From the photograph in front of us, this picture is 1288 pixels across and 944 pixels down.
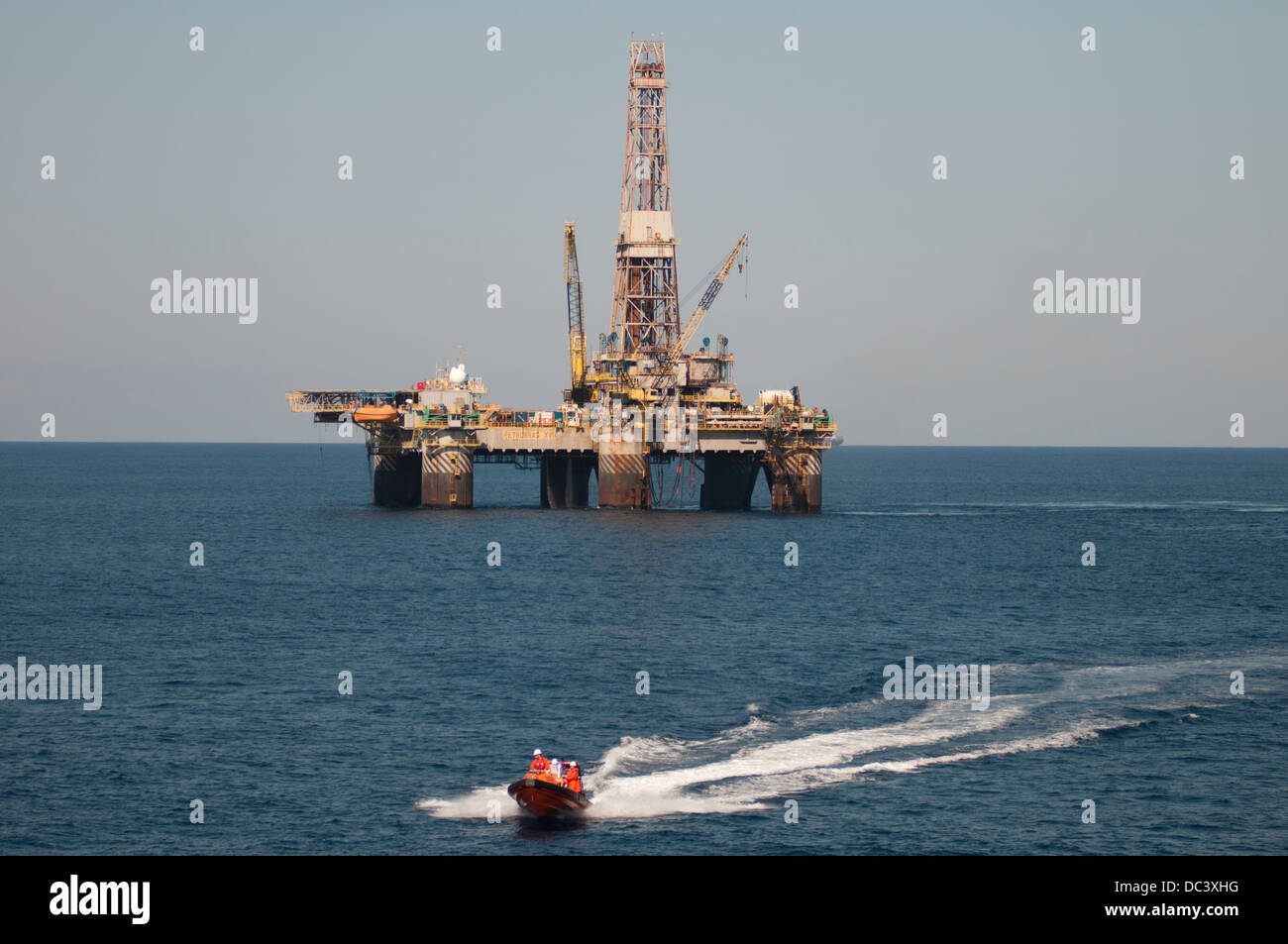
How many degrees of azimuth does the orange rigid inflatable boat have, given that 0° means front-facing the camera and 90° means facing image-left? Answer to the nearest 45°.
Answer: approximately 45°
